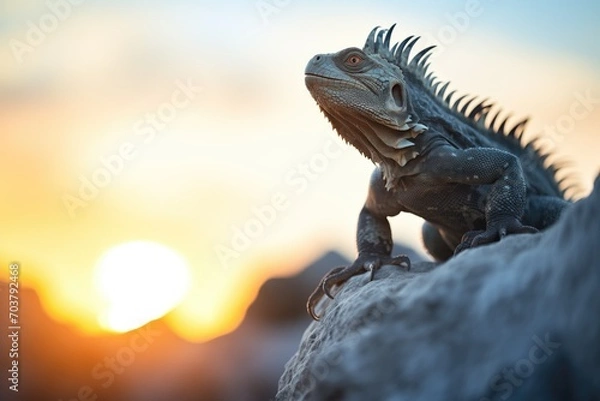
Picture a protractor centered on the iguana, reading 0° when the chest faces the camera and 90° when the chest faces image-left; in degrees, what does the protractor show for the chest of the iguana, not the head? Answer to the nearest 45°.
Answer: approximately 45°
